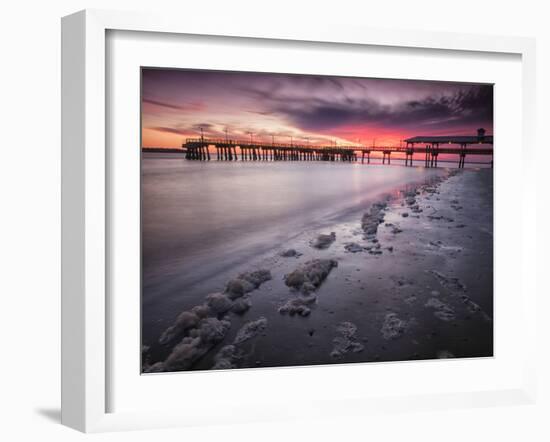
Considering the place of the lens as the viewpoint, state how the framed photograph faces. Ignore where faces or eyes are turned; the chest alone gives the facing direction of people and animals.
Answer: facing the viewer and to the right of the viewer
